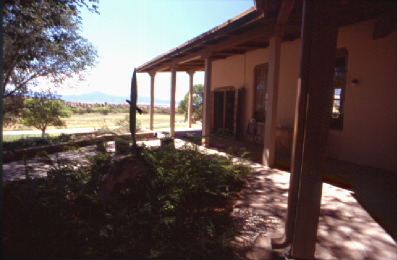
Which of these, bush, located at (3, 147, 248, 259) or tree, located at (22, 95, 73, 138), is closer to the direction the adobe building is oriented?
the bush

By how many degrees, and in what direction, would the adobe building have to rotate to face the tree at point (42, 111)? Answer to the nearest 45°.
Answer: approximately 45° to its right

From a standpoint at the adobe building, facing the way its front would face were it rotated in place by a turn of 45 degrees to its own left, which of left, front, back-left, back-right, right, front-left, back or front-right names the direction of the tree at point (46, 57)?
right

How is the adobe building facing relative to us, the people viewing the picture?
facing the viewer and to the left of the viewer
